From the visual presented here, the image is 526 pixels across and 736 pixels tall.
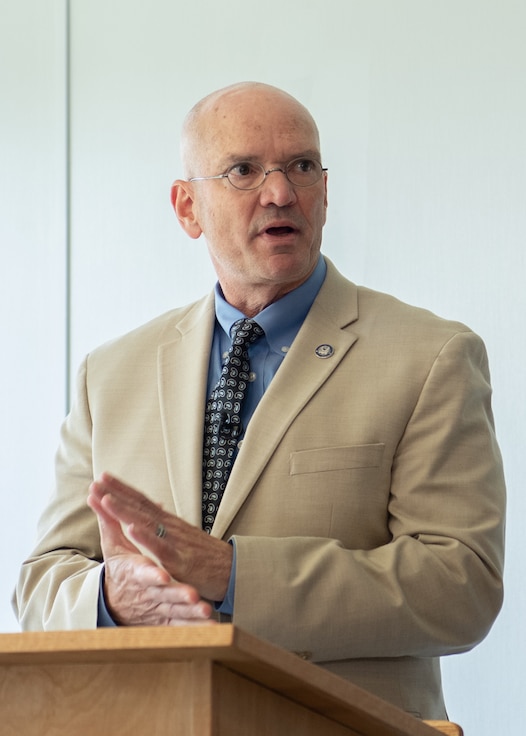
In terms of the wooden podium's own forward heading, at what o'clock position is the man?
The man is roughly at 5 o'clock from the wooden podium.

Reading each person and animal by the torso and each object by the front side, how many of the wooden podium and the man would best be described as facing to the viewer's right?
0

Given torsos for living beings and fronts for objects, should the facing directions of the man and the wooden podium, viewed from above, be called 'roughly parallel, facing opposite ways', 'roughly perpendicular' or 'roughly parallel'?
roughly parallel

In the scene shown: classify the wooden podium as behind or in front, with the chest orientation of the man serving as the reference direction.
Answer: in front

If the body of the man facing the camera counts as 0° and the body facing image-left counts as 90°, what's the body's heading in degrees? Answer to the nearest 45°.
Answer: approximately 45°
